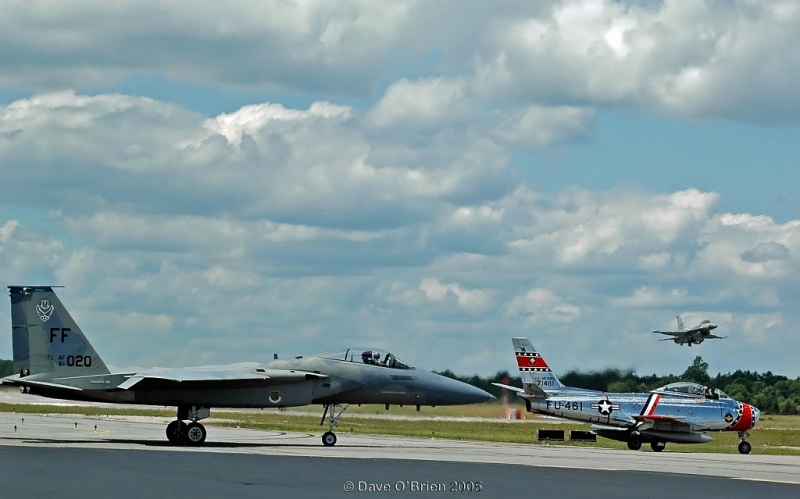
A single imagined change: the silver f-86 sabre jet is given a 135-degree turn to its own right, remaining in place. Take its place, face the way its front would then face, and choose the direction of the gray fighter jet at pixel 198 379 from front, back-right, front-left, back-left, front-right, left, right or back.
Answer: front

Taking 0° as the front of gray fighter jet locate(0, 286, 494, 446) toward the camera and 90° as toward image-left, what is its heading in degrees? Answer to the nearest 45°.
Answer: approximately 270°

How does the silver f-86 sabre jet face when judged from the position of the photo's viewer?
facing to the right of the viewer
